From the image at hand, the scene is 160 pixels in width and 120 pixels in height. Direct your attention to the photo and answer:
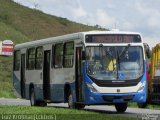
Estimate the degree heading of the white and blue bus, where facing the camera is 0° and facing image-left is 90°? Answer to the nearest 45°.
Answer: approximately 315°
